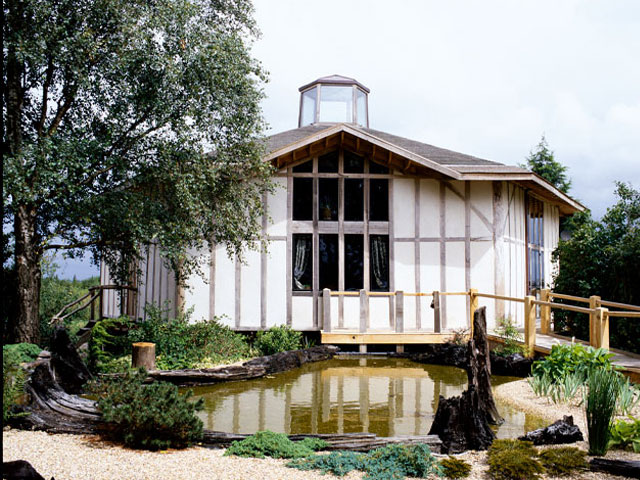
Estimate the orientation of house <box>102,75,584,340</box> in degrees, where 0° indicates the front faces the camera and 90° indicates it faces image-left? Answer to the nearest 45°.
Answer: approximately 0°

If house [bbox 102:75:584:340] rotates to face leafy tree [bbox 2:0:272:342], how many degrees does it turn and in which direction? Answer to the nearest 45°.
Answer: approximately 45° to its right

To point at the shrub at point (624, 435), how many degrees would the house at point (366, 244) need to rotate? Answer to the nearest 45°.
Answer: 0° — it already faces it

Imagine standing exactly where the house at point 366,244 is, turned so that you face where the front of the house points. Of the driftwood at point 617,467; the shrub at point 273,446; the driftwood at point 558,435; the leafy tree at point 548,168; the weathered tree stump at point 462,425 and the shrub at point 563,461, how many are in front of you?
5

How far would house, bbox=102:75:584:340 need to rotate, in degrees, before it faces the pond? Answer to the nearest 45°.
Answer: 0° — it already faces it

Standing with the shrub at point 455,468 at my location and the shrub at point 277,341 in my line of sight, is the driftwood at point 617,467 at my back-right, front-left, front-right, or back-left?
back-right

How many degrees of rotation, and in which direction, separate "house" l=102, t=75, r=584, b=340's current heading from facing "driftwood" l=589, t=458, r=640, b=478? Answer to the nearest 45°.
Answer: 0° — it already faces it

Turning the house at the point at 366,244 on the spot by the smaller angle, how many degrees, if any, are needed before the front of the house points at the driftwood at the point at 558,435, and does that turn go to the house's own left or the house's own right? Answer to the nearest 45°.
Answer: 0° — it already faces it

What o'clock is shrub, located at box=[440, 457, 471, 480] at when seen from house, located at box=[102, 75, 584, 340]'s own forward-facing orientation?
The shrub is roughly at 12 o'clock from the house.

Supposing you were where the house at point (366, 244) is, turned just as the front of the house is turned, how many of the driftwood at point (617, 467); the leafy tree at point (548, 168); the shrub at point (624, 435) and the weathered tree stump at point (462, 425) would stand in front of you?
3

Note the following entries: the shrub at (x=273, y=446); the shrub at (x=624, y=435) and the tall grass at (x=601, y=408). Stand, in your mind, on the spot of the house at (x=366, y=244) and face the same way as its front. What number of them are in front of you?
3

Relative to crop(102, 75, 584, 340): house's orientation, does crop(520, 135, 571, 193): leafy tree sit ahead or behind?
behind
